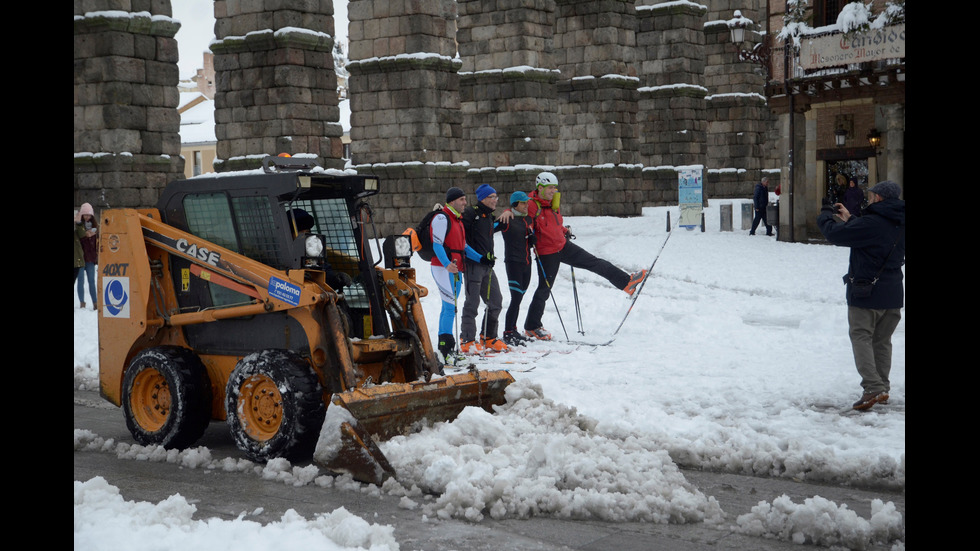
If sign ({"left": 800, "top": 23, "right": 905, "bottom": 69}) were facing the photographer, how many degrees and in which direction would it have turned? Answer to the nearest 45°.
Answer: approximately 45° to its left

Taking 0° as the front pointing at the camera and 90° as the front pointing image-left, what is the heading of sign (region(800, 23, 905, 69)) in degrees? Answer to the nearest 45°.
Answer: approximately 45°

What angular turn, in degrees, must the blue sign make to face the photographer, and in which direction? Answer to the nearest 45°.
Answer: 0° — it already faces them

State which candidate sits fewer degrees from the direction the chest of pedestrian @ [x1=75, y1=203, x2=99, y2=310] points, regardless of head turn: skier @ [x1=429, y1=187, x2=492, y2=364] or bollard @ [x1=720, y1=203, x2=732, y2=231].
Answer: the skier

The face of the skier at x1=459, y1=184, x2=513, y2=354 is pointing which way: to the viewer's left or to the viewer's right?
to the viewer's right

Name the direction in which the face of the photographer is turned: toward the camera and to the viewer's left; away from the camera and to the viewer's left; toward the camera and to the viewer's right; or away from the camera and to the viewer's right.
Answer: away from the camera and to the viewer's left

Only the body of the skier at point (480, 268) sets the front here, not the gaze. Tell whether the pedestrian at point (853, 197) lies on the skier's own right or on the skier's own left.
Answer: on the skier's own left

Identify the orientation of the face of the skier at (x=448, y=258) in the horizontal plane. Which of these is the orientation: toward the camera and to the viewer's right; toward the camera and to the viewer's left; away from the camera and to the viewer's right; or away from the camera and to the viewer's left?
toward the camera and to the viewer's right
